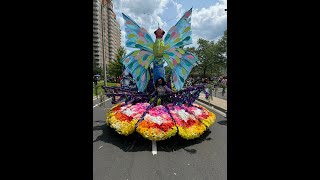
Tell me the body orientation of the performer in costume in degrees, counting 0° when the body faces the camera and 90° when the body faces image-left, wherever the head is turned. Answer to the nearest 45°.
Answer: approximately 0°
